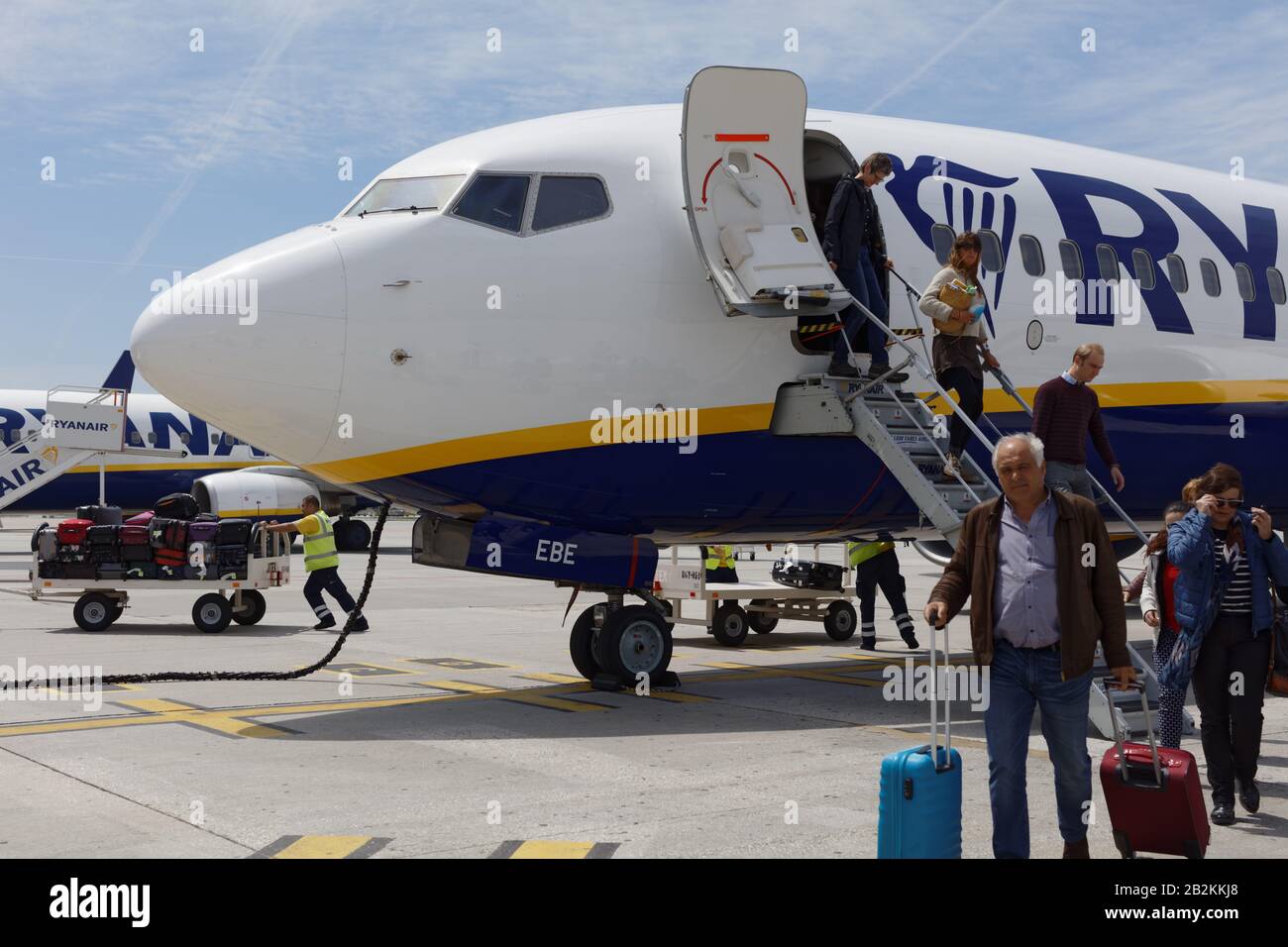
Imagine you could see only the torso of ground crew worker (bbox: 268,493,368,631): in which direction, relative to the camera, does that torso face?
to the viewer's left

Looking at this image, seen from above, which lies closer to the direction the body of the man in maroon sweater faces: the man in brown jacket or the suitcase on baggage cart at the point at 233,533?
the man in brown jacket
